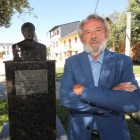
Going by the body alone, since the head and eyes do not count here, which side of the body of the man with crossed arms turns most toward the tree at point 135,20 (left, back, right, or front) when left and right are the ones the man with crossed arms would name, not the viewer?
back

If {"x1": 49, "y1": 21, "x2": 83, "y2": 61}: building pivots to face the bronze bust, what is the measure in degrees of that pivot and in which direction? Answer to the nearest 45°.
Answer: approximately 45° to its left

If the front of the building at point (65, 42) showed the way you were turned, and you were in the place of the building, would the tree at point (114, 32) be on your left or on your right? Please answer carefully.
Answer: on your left

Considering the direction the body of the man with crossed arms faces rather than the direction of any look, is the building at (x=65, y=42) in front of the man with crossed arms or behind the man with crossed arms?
behind

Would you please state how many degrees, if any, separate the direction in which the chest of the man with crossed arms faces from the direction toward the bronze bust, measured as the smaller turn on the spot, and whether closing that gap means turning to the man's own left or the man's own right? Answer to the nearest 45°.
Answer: approximately 135° to the man's own right

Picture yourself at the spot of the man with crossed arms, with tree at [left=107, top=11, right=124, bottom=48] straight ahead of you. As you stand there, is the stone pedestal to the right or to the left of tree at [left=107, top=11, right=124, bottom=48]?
left

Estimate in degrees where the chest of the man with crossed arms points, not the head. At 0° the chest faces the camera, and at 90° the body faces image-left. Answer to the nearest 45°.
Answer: approximately 0°

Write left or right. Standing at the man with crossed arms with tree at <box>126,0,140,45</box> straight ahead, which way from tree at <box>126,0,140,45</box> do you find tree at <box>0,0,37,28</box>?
left

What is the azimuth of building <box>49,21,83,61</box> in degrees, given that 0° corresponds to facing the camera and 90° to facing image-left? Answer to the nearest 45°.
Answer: approximately 45°

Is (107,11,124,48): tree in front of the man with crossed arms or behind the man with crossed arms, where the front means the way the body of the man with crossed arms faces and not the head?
behind

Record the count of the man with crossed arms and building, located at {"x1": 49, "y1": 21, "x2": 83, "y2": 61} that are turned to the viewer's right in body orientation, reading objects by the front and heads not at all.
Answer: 0
